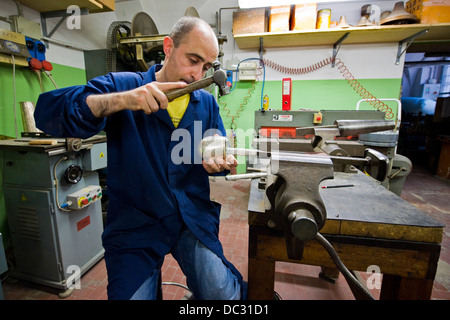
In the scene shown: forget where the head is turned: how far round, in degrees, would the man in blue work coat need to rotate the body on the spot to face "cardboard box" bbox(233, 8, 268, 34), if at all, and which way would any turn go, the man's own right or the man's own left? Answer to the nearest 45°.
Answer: approximately 90° to the man's own left

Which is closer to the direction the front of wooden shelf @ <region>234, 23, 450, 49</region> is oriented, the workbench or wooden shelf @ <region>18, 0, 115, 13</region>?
the workbench

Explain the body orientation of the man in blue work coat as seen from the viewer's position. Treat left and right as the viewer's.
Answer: facing the viewer and to the right of the viewer

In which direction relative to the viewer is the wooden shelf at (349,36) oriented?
toward the camera

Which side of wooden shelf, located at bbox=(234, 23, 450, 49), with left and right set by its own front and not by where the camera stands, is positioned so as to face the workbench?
front

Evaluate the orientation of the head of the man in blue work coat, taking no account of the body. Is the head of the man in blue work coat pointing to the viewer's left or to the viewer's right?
to the viewer's right

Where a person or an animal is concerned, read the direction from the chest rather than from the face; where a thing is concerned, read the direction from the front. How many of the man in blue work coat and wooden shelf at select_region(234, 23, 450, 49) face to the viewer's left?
0

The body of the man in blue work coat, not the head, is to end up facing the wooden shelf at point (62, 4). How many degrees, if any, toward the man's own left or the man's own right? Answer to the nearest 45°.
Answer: approximately 135° to the man's own left

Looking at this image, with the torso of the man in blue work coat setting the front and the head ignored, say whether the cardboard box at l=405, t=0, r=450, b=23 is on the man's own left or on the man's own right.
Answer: on the man's own left

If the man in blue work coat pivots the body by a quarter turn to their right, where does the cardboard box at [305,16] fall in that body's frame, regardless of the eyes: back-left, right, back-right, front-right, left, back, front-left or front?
back

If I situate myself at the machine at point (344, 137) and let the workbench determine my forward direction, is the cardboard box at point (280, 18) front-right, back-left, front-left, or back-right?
back-right

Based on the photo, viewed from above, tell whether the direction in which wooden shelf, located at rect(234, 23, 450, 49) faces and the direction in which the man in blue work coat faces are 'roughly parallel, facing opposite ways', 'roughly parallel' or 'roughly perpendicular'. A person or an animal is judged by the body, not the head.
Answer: roughly perpendicular
